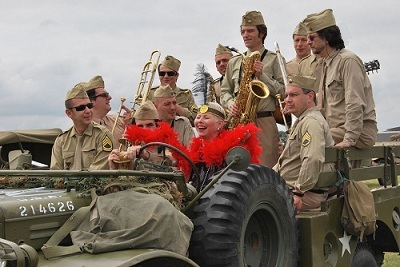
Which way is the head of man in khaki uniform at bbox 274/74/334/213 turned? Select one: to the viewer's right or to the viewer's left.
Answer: to the viewer's left

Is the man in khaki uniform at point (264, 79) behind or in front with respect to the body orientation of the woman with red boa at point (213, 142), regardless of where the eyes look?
behind

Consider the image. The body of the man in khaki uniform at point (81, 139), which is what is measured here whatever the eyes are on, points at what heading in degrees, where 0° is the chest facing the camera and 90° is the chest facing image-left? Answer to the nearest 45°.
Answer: approximately 0°

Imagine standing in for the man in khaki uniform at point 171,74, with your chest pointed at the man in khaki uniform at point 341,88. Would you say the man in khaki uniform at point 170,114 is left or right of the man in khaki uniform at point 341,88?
right

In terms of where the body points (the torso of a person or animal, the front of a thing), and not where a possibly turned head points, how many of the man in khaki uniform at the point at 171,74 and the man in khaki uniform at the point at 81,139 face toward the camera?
2

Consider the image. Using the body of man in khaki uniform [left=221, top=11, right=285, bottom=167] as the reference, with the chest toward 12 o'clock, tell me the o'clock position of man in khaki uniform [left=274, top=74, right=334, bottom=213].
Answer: man in khaki uniform [left=274, top=74, right=334, bottom=213] is roughly at 10 o'clock from man in khaki uniform [left=221, top=11, right=285, bottom=167].

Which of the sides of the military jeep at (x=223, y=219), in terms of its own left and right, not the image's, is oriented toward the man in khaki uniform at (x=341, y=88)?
back

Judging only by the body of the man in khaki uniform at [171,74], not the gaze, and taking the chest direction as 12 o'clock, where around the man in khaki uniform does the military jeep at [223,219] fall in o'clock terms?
The military jeep is roughly at 12 o'clock from the man in khaki uniform.

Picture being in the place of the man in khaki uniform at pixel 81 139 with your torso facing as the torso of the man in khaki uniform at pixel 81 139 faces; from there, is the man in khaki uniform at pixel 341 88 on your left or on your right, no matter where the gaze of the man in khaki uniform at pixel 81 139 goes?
on your left

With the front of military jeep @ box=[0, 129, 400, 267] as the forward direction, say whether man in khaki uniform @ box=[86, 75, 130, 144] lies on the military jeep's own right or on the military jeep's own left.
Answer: on the military jeep's own right

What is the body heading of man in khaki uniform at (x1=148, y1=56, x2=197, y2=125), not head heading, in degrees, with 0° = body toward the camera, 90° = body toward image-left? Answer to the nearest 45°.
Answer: approximately 0°

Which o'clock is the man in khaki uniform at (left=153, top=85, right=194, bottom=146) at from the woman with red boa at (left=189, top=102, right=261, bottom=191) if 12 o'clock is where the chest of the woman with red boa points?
The man in khaki uniform is roughly at 4 o'clock from the woman with red boa.
